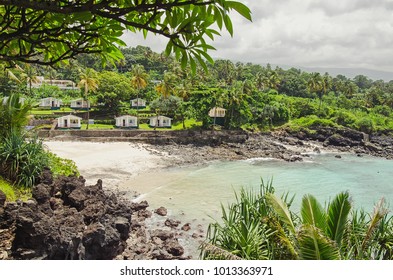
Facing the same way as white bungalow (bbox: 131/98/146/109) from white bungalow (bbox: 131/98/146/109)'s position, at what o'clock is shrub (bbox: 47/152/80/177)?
The shrub is roughly at 12 o'clock from the white bungalow.

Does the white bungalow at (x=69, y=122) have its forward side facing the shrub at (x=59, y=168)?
yes

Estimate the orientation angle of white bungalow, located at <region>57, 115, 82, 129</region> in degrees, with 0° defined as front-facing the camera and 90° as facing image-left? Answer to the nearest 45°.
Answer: approximately 0°

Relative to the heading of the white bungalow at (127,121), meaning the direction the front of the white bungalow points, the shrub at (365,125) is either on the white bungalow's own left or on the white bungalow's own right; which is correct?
on the white bungalow's own left

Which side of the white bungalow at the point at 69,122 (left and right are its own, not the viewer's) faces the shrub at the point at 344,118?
left

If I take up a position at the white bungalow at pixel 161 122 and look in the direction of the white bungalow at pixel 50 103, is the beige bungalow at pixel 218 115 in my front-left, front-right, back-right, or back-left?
back-right

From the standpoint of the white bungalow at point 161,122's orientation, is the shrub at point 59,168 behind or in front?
in front

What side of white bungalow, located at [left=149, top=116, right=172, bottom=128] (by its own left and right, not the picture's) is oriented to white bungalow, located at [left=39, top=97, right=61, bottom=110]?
right

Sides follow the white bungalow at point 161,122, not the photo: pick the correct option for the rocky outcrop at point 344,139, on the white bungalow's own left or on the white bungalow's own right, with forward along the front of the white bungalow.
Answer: on the white bungalow's own left
